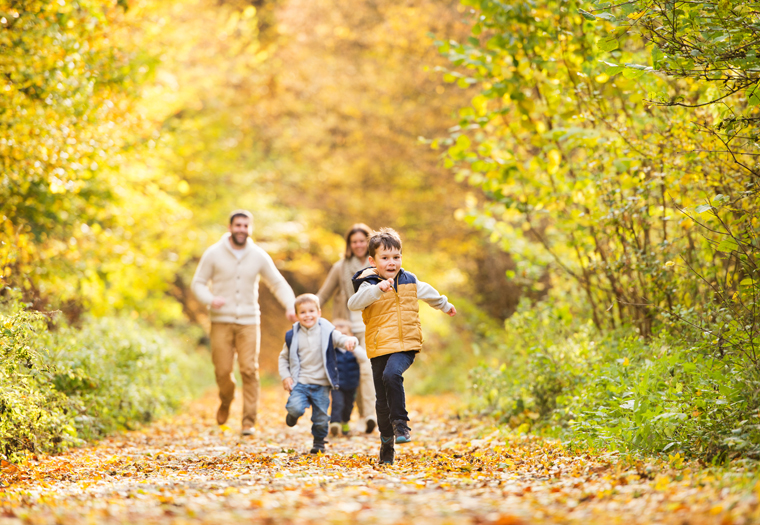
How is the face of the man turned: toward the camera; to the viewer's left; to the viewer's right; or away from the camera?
toward the camera

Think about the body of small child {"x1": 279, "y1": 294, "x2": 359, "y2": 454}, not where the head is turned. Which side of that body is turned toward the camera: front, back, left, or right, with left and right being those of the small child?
front

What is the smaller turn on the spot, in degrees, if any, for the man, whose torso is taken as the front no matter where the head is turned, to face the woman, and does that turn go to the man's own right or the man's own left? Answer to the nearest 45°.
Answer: approximately 90° to the man's own left

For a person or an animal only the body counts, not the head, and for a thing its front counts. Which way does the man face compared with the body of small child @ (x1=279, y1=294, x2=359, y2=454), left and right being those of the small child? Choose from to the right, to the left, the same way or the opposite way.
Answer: the same way

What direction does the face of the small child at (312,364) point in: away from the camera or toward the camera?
toward the camera

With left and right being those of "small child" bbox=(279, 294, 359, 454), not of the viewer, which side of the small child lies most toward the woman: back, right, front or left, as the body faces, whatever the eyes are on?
back

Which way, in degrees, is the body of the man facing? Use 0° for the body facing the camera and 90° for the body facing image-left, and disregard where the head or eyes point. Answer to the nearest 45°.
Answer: approximately 0°

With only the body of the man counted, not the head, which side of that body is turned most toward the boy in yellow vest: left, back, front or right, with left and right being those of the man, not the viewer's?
front

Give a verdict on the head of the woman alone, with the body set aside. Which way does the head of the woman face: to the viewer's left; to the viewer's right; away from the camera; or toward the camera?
toward the camera

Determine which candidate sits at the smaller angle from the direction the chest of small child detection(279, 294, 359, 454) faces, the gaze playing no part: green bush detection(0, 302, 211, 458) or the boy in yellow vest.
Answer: the boy in yellow vest

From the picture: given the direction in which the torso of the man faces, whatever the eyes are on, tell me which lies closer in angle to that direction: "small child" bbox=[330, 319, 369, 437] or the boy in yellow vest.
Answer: the boy in yellow vest

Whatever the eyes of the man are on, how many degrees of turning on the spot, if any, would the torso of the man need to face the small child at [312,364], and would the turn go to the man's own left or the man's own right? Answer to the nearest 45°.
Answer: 0° — they already face them

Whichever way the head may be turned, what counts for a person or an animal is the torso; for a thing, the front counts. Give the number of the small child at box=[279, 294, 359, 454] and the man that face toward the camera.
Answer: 2

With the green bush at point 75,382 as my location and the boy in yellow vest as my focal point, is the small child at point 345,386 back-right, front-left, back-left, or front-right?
front-left
